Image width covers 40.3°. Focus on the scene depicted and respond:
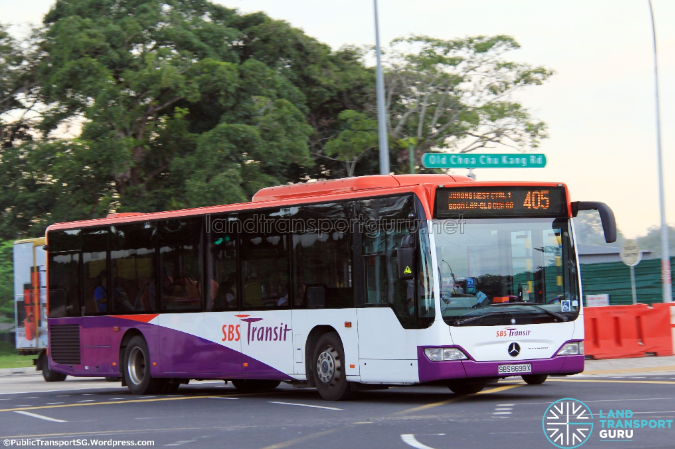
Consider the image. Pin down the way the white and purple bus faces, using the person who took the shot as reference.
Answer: facing the viewer and to the right of the viewer

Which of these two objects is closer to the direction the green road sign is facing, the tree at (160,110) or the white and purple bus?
the white and purple bus

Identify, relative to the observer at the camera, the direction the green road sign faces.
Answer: facing the viewer

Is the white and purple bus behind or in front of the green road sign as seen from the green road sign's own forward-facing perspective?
in front

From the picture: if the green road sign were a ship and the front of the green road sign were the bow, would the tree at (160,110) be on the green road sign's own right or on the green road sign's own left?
on the green road sign's own right

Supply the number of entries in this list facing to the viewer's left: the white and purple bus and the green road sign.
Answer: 0

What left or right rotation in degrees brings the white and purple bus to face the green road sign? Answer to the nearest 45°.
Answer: approximately 90° to its left

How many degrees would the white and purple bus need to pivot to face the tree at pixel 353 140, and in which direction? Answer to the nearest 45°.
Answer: approximately 135° to its left

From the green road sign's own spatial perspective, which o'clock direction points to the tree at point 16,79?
The tree is roughly at 4 o'clock from the green road sign.

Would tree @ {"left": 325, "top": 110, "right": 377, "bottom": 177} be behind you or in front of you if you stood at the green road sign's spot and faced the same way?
behind
